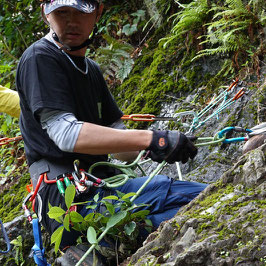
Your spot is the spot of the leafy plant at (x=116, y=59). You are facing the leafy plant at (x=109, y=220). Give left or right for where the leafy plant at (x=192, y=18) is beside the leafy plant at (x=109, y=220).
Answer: left

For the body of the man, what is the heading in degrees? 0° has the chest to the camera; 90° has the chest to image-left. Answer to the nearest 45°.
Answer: approximately 315°
